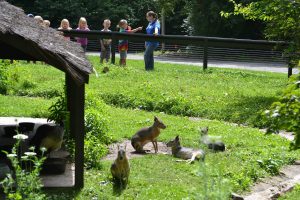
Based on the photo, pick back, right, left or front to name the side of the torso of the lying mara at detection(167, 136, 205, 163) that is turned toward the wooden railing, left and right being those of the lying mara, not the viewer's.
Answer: right

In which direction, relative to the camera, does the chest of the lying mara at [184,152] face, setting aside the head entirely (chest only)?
to the viewer's left
